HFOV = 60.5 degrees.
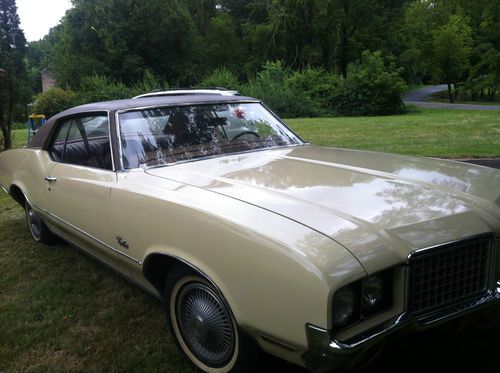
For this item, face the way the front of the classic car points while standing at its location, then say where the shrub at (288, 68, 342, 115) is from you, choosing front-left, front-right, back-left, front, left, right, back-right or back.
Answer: back-left

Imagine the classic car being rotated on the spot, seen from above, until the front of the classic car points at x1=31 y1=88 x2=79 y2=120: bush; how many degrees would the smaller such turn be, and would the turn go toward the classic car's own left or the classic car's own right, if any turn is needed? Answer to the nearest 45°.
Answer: approximately 180°

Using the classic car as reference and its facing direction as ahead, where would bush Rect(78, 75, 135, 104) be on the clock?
The bush is roughly at 7 o'clock from the classic car.

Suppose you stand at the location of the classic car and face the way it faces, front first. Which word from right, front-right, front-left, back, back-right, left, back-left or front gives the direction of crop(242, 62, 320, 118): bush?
back-left

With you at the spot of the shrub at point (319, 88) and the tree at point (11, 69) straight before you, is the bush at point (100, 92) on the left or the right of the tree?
right

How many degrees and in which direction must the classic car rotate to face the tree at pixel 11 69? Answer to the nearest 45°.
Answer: approximately 180°

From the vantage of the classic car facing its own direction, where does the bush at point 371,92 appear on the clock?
The bush is roughly at 8 o'clock from the classic car.

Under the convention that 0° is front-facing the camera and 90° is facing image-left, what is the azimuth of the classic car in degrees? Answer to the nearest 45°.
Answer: approximately 315°
